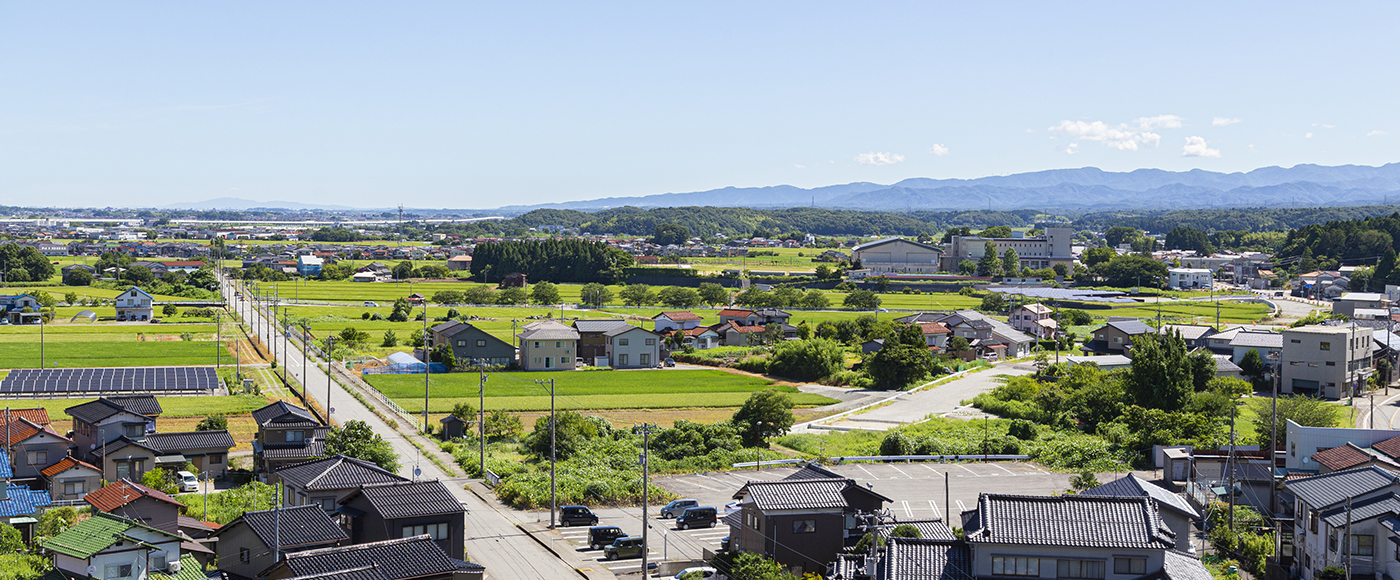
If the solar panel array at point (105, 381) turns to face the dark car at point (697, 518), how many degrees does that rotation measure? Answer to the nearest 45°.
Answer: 0° — it already faces it

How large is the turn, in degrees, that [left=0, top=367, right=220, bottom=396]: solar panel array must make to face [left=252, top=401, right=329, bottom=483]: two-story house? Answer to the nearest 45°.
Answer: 0° — it already faces it

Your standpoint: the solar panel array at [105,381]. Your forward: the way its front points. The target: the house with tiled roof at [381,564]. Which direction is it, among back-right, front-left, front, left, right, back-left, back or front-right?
front

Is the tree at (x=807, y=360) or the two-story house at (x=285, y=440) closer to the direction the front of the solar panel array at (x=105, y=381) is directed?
the two-story house

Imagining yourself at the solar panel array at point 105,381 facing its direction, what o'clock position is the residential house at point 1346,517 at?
The residential house is roughly at 11 o'clock from the solar panel array.

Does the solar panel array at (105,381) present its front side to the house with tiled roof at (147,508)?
yes

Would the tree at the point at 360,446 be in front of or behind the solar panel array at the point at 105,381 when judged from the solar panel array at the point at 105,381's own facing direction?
in front

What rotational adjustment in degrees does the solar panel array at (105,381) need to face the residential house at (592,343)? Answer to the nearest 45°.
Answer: approximately 90° to its left

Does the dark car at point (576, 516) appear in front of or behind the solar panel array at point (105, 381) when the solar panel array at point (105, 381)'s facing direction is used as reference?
in front

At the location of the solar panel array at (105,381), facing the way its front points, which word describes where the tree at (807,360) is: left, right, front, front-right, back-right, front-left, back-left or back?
left

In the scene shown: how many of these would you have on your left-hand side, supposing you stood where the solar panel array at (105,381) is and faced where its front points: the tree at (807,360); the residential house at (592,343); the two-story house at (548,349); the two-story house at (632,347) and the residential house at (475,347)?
5

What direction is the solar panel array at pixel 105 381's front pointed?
toward the camera

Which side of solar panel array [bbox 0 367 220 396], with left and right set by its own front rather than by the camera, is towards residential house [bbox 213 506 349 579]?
front

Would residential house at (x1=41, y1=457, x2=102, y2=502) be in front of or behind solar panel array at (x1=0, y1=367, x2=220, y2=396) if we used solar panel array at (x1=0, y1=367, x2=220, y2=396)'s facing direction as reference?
in front
